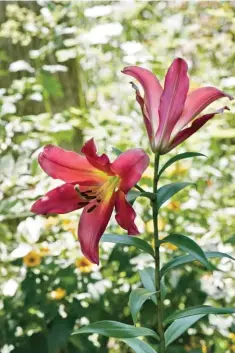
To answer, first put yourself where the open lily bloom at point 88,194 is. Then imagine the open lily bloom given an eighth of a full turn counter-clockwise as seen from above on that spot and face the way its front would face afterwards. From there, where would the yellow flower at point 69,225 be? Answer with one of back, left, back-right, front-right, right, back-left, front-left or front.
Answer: back

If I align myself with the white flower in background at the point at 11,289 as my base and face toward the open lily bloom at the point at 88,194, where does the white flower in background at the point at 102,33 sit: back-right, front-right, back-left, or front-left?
back-left

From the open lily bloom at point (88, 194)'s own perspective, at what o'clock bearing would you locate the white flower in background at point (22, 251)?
The white flower in background is roughly at 4 o'clock from the open lily bloom.

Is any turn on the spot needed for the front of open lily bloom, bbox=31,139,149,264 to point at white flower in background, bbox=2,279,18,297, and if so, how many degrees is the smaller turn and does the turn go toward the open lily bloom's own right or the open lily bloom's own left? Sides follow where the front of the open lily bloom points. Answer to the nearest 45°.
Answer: approximately 135° to the open lily bloom's own right

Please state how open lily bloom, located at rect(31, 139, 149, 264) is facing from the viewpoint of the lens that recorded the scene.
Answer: facing the viewer and to the left of the viewer

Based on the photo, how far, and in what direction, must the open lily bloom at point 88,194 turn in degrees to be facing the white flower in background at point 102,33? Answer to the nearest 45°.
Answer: approximately 135° to its right

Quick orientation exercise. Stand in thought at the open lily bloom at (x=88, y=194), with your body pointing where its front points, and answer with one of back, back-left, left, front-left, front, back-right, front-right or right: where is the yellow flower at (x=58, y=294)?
back-right

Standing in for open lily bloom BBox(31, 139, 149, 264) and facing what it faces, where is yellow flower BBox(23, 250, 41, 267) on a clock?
The yellow flower is roughly at 4 o'clock from the open lily bloom.

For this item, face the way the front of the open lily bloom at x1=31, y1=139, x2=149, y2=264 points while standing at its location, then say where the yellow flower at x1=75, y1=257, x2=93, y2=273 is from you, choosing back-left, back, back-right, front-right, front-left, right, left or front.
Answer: back-right
